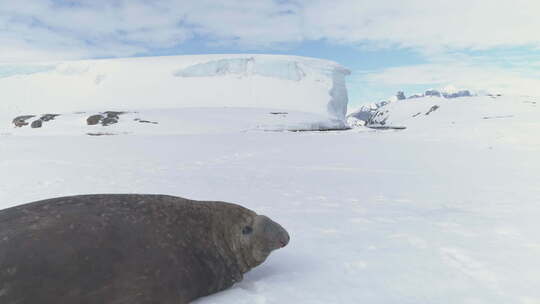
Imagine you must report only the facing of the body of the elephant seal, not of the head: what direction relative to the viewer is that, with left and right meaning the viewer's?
facing to the right of the viewer

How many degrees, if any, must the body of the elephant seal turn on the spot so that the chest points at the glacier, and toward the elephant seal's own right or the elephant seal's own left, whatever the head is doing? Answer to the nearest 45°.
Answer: approximately 90° to the elephant seal's own left
